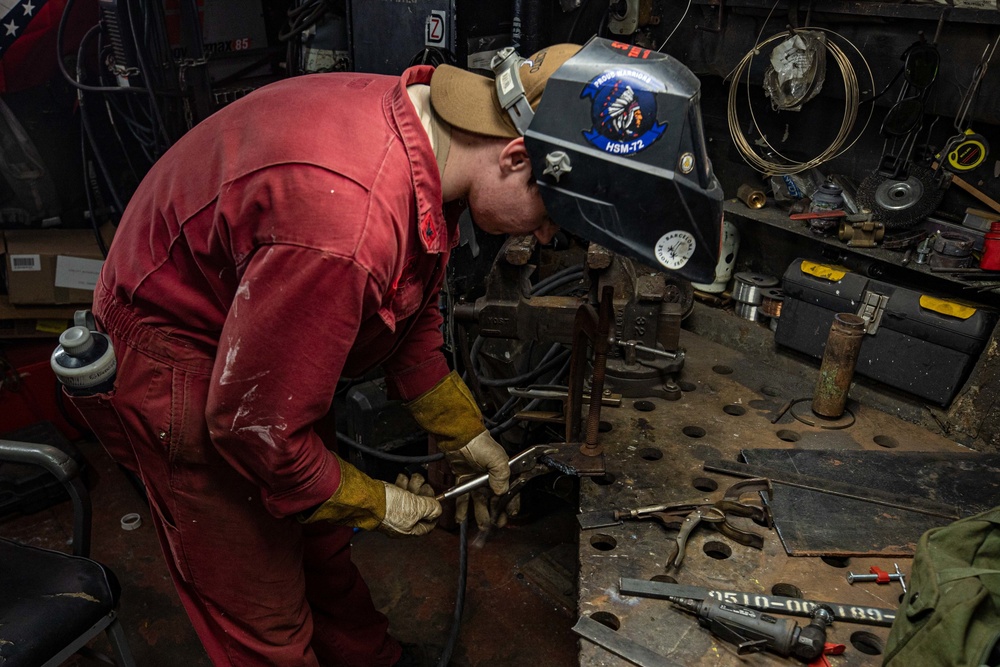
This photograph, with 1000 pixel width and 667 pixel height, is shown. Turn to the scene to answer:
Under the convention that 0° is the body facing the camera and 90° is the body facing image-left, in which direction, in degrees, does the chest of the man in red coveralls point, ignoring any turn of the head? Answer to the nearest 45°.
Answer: approximately 270°

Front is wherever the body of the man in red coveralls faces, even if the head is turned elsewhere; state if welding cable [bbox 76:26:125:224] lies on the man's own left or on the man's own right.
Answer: on the man's own left

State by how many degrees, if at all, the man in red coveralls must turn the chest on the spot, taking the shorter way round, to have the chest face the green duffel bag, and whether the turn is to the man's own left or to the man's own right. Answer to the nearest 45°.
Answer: approximately 45° to the man's own right

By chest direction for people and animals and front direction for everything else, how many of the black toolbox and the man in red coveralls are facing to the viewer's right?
1

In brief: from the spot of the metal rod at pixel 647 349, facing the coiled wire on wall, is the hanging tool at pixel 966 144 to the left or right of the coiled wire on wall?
right

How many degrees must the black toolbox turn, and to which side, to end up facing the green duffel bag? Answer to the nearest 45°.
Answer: approximately 45° to its left

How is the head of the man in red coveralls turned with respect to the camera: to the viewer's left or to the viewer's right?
to the viewer's right

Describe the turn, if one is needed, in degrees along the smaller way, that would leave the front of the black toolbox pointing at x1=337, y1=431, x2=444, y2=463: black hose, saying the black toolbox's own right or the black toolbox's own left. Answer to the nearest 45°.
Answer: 0° — it already faces it
